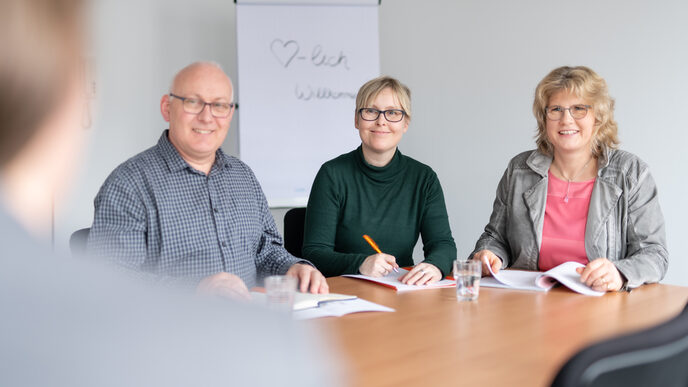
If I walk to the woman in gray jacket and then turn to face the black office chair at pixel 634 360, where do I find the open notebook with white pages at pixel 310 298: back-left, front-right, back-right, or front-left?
front-right

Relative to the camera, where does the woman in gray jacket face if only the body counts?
toward the camera

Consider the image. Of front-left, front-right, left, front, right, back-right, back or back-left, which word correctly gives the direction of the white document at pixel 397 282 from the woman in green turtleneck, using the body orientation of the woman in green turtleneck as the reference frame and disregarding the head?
front

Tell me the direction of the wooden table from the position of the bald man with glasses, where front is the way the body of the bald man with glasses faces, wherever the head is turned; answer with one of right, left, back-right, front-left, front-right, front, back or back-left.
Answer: front

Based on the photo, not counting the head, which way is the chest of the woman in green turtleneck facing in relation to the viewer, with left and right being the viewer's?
facing the viewer

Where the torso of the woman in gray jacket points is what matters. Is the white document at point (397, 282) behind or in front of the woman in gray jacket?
in front

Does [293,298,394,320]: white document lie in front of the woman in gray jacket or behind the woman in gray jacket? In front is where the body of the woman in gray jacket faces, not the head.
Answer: in front

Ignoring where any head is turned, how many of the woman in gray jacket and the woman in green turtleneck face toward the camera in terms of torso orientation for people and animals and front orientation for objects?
2

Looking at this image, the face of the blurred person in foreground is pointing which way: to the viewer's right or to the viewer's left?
to the viewer's right

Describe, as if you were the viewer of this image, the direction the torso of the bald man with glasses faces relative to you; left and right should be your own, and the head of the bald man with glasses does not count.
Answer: facing the viewer and to the right of the viewer

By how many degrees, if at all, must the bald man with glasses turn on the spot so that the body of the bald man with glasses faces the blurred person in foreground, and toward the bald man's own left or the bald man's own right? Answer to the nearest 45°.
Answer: approximately 45° to the bald man's own right
